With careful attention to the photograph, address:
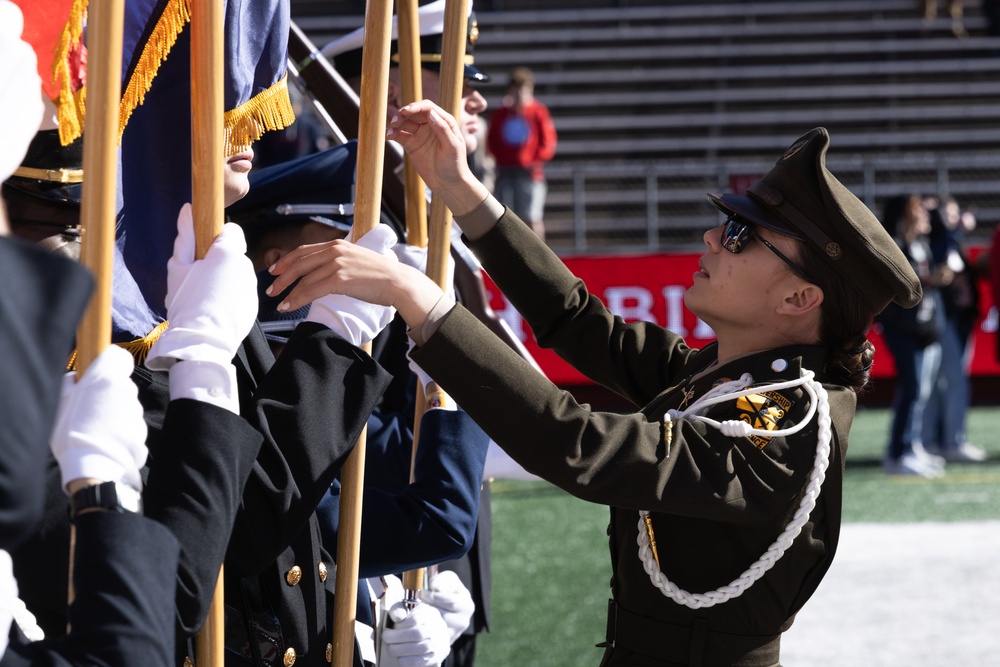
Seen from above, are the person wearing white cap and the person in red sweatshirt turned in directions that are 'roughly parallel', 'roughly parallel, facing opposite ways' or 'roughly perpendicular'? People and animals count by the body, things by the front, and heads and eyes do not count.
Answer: roughly perpendicular

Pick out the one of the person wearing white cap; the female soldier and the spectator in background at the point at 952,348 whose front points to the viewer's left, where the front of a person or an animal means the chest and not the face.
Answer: the female soldier

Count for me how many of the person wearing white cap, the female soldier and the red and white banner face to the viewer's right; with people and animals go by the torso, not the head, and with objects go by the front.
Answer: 1

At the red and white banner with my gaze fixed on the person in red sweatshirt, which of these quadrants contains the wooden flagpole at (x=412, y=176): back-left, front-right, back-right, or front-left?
back-left

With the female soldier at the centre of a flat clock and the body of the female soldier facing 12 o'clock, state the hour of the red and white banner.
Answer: The red and white banner is roughly at 3 o'clock from the female soldier.

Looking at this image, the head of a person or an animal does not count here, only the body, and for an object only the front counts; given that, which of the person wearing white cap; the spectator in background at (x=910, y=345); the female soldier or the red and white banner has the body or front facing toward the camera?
the red and white banner

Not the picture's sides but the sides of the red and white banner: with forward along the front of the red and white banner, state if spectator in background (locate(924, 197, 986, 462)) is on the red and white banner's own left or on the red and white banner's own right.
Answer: on the red and white banner's own left

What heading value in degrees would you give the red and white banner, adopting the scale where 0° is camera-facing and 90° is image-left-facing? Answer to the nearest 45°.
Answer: approximately 0°

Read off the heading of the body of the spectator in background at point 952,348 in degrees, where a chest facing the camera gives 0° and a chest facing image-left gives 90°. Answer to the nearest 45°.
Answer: approximately 315°

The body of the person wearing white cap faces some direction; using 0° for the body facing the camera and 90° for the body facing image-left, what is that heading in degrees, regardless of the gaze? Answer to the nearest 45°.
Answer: approximately 270°
